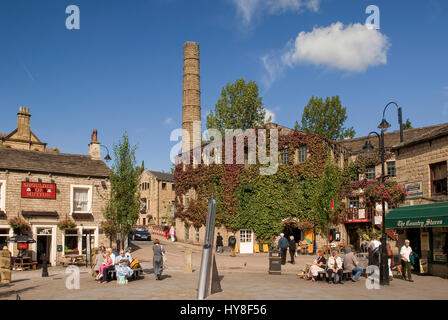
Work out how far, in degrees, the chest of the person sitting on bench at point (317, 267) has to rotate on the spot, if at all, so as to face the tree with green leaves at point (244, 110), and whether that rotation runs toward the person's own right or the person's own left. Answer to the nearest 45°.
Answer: approximately 135° to the person's own right

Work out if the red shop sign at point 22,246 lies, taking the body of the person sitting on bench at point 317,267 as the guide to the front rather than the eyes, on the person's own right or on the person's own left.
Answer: on the person's own right

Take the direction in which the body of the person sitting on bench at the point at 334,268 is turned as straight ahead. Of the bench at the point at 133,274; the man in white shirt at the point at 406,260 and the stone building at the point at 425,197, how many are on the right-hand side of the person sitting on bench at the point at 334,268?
1

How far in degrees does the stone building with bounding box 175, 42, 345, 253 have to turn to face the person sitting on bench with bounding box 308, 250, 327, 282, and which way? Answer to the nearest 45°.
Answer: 0° — it already faces them

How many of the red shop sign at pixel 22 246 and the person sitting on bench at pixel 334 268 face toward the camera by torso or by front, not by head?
2

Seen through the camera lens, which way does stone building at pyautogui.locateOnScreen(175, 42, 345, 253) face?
facing the viewer

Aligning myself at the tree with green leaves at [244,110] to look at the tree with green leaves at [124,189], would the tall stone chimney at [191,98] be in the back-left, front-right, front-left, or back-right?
front-right

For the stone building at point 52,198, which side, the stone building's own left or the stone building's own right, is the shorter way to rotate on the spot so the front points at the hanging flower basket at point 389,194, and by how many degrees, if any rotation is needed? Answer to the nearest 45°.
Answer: approximately 45° to the stone building's own left

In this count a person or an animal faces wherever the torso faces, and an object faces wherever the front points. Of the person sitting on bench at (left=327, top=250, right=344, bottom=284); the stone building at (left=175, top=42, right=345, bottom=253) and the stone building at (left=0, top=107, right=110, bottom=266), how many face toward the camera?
3

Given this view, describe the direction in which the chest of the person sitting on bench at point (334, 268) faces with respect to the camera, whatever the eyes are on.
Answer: toward the camera

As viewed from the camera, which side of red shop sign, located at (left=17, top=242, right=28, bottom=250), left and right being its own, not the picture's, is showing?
front

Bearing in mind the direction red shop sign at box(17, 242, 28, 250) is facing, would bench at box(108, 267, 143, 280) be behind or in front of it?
in front

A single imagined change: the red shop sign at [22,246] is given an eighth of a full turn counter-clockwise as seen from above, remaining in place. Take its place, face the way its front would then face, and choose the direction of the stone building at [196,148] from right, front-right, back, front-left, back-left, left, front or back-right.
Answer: left
